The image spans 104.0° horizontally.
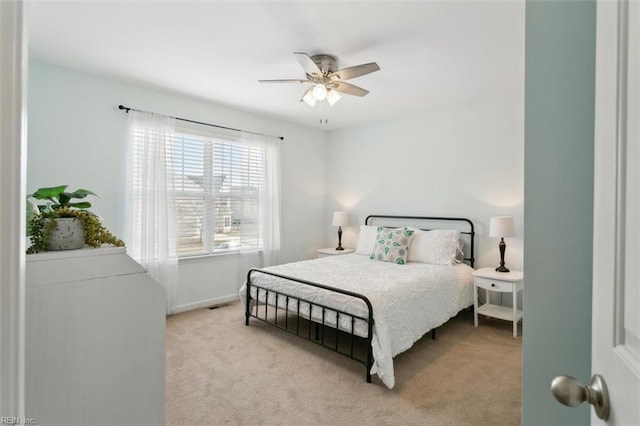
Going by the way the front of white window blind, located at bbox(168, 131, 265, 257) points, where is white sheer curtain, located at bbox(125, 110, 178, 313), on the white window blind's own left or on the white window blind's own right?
on the white window blind's own right

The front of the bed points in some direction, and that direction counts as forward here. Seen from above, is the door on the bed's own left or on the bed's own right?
on the bed's own left

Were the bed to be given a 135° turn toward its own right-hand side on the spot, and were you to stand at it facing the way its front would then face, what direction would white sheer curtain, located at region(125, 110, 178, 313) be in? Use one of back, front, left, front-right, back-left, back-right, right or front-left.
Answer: left

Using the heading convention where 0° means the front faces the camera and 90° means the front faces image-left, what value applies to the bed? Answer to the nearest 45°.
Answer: approximately 45°

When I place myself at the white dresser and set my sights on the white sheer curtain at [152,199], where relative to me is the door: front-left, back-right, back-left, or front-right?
back-right

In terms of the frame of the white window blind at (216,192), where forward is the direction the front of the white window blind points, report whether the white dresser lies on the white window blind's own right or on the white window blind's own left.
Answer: on the white window blind's own right

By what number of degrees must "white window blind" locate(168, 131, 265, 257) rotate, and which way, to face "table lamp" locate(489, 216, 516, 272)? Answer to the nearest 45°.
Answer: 0° — it already faces it

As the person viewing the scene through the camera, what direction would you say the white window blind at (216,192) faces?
facing the viewer and to the right of the viewer

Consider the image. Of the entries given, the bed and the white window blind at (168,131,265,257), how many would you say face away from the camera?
0

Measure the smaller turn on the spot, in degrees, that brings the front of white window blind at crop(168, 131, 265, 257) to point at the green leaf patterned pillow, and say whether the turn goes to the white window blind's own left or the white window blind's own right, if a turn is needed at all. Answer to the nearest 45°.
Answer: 0° — it already faces it

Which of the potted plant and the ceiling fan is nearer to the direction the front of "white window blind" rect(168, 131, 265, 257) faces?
the ceiling fan

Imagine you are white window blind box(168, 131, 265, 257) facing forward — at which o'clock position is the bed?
The bed is roughly at 12 o'clock from the white window blind.

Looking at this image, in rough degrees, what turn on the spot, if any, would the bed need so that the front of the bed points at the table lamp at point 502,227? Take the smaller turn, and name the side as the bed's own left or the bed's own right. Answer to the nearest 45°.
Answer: approximately 135° to the bed's own left

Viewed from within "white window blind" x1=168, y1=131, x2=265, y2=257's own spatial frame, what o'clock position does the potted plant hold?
The potted plant is roughly at 2 o'clock from the white window blind.

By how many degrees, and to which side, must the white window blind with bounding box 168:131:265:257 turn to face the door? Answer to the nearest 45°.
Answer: approximately 45° to its right
